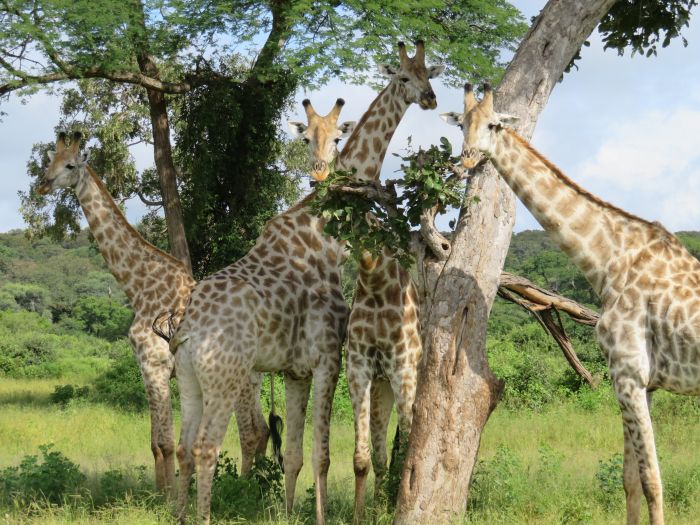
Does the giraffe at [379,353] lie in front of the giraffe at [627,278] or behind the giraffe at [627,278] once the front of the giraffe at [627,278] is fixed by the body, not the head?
in front

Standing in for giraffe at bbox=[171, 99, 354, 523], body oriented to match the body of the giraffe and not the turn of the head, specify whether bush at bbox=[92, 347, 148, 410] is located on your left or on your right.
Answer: on your left

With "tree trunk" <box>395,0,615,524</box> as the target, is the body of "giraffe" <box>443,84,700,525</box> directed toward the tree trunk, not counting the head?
yes

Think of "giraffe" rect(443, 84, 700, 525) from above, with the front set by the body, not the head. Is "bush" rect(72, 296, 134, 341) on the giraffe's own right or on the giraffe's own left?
on the giraffe's own right

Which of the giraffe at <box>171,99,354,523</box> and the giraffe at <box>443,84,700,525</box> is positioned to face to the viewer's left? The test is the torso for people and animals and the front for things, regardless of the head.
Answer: the giraffe at <box>443,84,700,525</box>

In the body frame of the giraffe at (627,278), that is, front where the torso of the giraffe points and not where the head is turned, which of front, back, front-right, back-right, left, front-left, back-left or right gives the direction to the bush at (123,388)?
front-right

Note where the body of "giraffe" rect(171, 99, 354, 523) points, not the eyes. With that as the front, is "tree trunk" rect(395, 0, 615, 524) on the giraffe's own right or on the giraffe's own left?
on the giraffe's own right

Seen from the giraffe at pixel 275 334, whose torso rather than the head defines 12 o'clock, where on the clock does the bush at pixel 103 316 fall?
The bush is roughly at 10 o'clock from the giraffe.

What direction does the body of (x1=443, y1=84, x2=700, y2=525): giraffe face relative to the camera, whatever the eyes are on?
to the viewer's left

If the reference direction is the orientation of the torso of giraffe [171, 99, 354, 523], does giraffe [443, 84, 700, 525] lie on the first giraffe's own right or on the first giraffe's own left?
on the first giraffe's own right

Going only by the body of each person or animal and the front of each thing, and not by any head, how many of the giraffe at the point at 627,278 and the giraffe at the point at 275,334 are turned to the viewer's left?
1

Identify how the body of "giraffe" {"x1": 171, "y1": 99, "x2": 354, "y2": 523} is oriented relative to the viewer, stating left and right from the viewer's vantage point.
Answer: facing away from the viewer and to the right of the viewer
